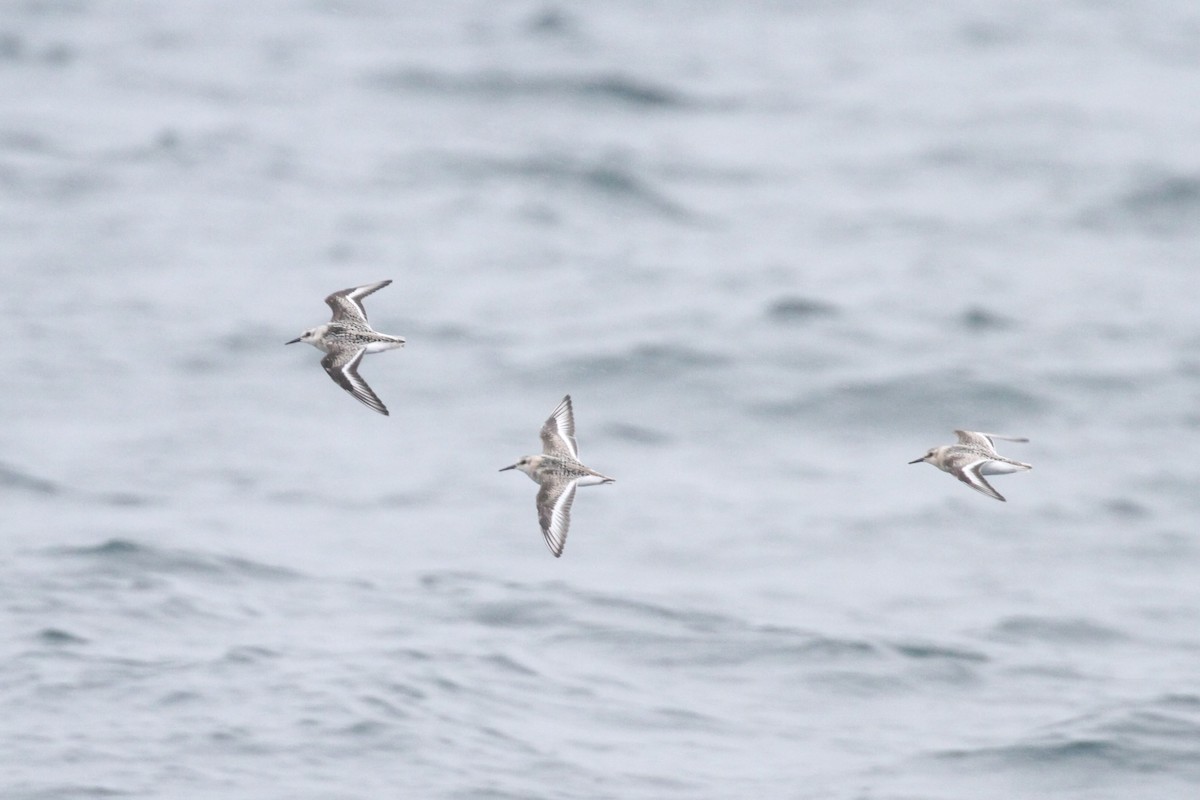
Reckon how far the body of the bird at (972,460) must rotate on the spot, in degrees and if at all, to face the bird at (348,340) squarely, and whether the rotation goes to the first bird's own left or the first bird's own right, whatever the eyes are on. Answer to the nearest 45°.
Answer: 0° — it already faces it

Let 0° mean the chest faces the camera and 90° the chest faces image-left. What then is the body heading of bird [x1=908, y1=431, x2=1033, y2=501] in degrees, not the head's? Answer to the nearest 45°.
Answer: approximately 90°

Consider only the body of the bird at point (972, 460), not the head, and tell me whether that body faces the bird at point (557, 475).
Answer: yes
